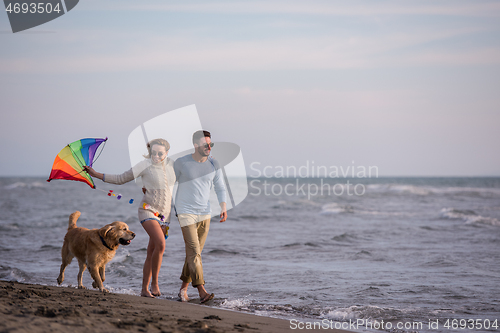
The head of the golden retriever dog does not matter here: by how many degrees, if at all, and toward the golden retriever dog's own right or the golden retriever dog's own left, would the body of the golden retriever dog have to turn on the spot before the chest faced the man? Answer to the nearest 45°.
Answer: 0° — it already faces them

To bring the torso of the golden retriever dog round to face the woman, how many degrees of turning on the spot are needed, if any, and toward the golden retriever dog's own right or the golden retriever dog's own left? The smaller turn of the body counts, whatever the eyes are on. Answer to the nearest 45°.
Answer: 0° — it already faces them

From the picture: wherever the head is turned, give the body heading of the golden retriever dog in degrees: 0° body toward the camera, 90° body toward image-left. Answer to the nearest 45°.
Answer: approximately 315°
